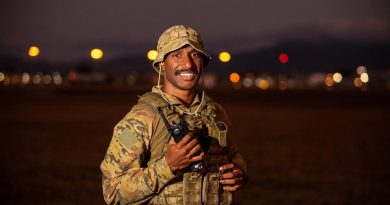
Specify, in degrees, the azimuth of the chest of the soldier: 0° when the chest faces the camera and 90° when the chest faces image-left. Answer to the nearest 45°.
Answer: approximately 315°
